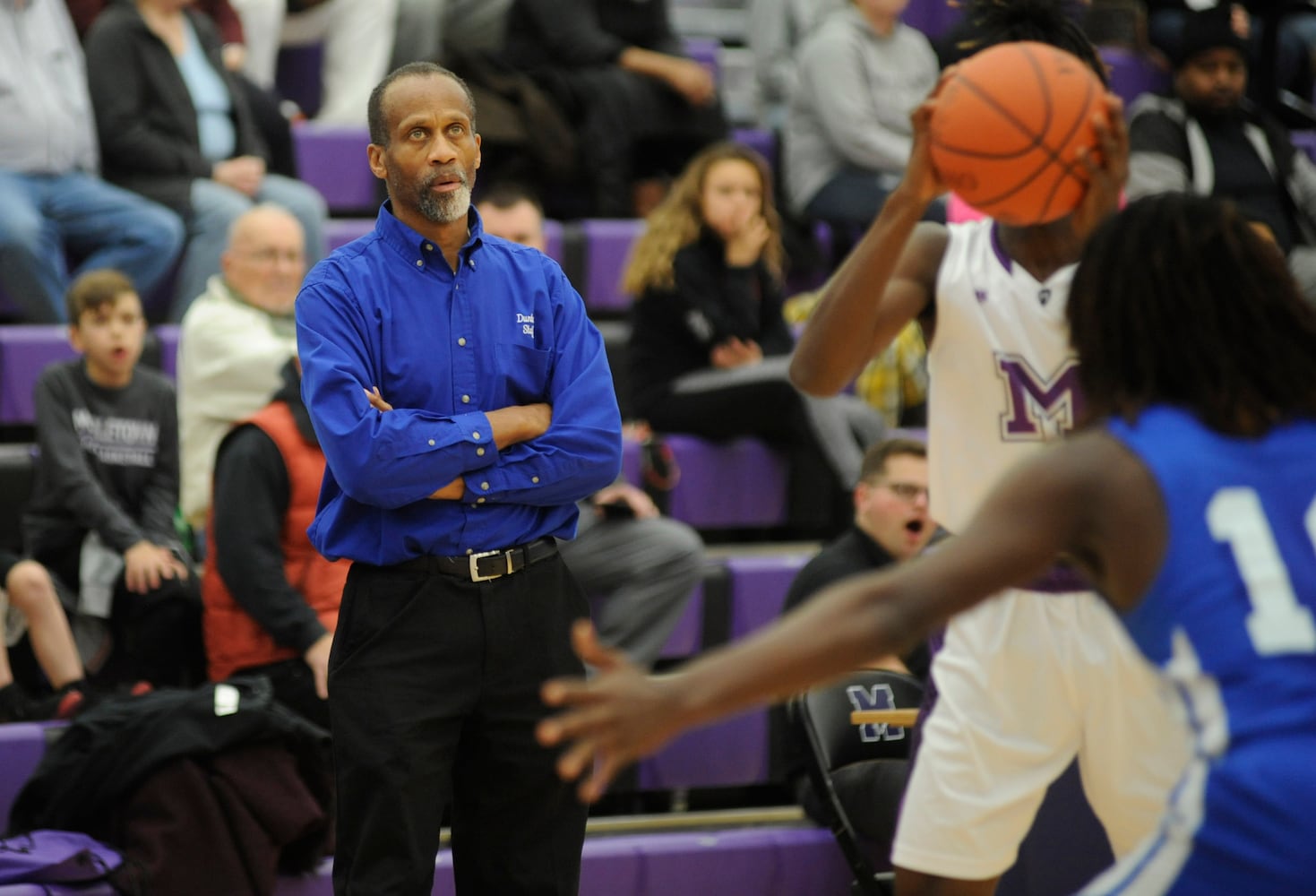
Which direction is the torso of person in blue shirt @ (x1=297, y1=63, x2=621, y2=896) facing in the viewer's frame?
toward the camera

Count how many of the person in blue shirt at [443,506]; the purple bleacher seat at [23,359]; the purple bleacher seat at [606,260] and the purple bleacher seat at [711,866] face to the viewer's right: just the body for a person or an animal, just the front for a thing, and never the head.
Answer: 0

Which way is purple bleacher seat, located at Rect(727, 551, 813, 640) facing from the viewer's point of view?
toward the camera

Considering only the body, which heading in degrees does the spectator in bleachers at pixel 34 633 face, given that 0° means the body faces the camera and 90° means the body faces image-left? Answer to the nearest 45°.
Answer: approximately 315°

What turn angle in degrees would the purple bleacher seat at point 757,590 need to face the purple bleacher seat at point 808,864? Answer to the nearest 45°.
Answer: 0° — it already faces it

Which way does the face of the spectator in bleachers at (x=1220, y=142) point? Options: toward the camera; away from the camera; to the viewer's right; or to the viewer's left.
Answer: toward the camera

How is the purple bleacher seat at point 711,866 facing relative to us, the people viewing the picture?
facing the viewer

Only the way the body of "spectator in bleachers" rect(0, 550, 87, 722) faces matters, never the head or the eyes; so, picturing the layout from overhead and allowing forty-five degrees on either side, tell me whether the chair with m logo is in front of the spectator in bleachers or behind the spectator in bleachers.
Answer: in front

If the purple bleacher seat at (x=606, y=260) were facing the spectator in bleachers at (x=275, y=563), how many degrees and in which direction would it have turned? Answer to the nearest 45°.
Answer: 0° — it already faces them

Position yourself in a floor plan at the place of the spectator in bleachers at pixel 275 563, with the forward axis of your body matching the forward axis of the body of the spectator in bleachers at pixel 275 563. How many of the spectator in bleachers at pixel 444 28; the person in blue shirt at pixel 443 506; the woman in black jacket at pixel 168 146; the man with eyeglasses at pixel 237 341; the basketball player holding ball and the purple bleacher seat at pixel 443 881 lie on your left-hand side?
3

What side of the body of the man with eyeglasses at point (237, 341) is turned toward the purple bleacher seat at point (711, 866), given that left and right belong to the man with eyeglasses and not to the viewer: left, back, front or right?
front

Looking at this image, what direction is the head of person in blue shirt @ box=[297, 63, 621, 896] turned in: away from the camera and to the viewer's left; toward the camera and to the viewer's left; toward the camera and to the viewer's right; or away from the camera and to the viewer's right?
toward the camera and to the viewer's right

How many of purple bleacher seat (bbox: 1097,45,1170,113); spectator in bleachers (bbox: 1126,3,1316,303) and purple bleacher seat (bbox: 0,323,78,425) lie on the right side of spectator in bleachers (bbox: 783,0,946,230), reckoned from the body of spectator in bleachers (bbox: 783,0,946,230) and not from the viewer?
1

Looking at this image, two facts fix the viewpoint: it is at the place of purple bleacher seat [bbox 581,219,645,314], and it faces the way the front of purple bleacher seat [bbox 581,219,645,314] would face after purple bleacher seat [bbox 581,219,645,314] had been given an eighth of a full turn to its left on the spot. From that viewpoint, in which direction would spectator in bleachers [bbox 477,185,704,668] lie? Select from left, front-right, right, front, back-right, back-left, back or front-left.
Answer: front-right

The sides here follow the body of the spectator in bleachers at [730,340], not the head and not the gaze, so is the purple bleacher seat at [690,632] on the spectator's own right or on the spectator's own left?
on the spectator's own right

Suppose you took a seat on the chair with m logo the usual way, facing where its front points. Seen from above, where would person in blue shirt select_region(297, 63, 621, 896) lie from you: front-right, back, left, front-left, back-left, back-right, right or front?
right

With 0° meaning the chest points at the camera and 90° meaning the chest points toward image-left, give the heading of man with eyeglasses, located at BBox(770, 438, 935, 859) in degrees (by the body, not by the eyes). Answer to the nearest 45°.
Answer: approximately 315°

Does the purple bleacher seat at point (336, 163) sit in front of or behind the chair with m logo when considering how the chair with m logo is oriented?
behind

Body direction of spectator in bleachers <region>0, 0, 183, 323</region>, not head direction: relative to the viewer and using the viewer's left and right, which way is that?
facing the viewer and to the right of the viewer

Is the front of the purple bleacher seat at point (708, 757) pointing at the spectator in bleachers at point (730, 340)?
no
